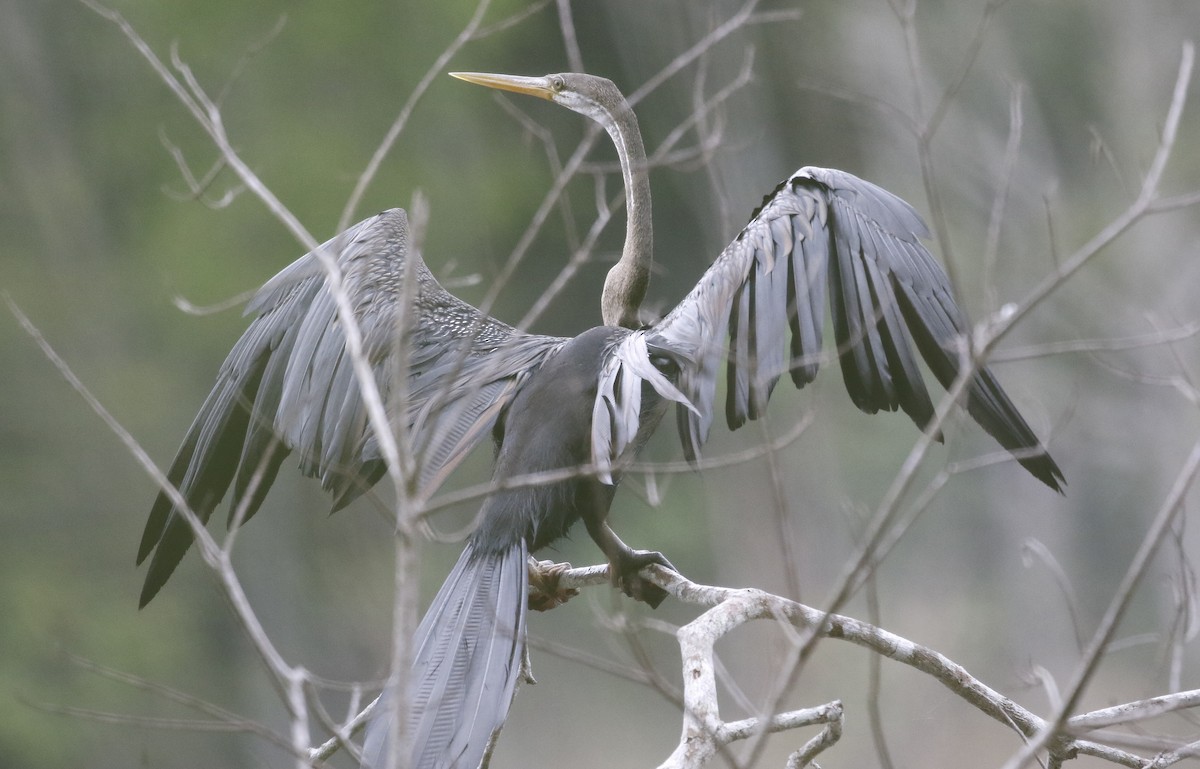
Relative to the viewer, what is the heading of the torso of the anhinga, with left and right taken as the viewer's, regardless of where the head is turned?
facing away from the viewer and to the right of the viewer
